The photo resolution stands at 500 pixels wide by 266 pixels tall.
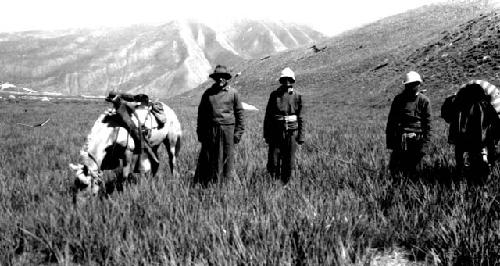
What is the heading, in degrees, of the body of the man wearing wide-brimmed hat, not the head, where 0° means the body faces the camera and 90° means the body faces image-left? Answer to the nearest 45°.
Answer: approximately 0°

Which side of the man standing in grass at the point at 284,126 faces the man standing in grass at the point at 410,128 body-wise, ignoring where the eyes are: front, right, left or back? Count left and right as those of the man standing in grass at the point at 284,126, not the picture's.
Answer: left

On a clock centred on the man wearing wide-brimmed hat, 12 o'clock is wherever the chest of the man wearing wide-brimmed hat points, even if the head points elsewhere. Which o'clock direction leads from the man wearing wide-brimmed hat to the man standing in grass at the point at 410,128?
The man standing in grass is roughly at 9 o'clock from the man wearing wide-brimmed hat.

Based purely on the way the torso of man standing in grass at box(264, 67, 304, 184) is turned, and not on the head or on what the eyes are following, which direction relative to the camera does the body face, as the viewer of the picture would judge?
toward the camera

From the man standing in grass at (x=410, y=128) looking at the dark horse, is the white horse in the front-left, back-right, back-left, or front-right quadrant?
back-right

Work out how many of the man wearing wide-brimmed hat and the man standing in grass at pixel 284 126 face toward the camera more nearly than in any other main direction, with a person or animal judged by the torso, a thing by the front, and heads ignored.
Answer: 2

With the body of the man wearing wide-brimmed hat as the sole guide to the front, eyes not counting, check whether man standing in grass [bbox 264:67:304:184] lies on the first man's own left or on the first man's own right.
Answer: on the first man's own left

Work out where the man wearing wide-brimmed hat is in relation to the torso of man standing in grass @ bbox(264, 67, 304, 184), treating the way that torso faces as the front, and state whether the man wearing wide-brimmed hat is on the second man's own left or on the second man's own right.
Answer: on the second man's own right
